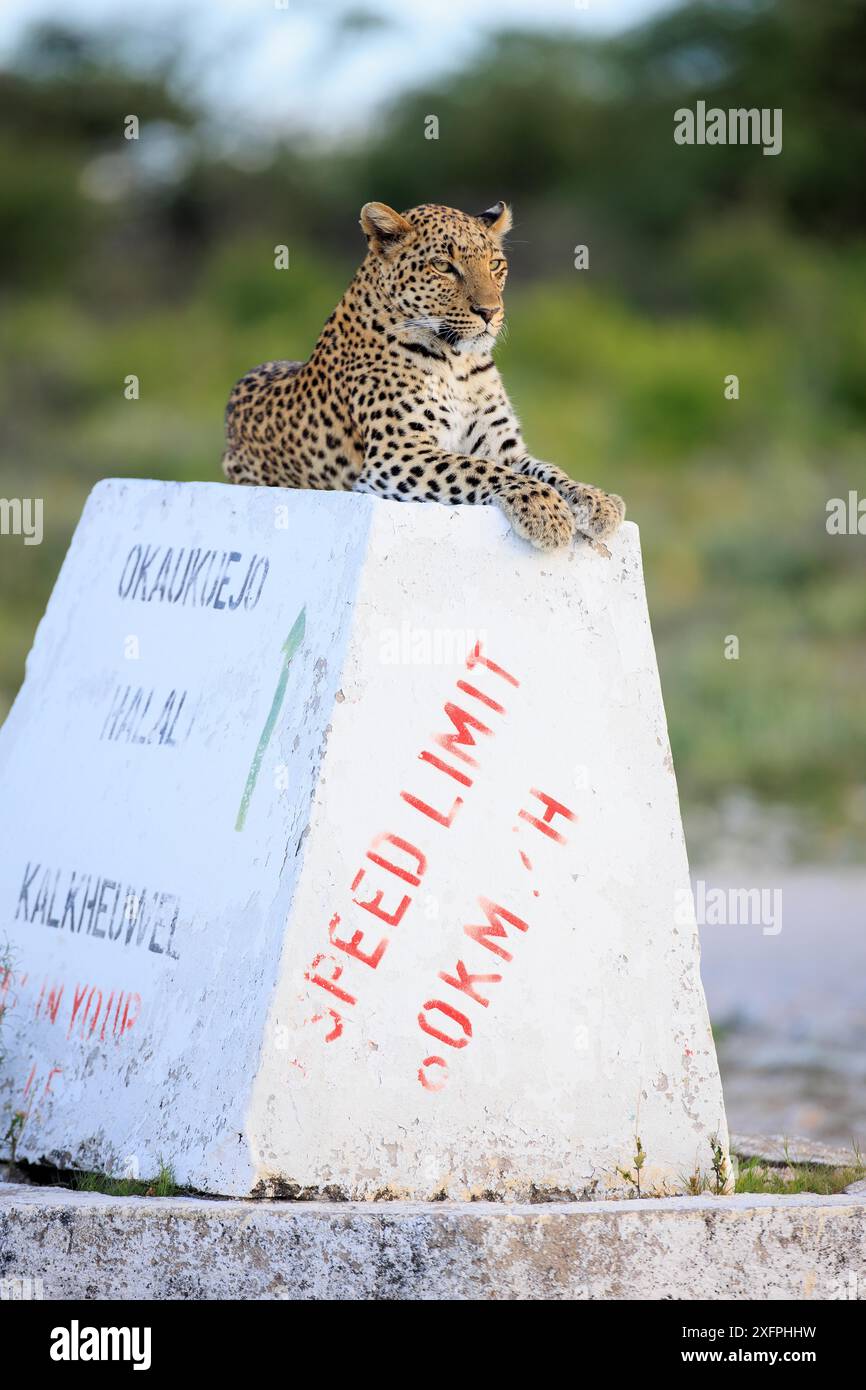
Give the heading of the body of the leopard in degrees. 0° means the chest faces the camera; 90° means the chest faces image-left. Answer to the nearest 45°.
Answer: approximately 315°
